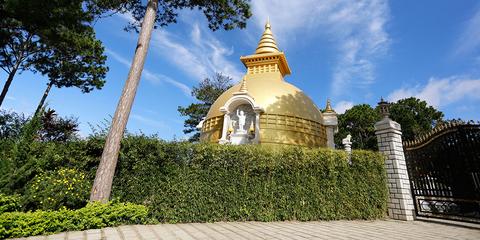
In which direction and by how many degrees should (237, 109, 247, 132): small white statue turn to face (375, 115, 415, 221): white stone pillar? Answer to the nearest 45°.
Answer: approximately 45° to its left

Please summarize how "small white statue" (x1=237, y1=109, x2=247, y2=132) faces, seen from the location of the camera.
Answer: facing the viewer

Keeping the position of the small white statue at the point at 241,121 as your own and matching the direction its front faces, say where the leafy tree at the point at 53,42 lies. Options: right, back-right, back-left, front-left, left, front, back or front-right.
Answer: right

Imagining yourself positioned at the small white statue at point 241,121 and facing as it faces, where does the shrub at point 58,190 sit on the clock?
The shrub is roughly at 1 o'clock from the small white statue.

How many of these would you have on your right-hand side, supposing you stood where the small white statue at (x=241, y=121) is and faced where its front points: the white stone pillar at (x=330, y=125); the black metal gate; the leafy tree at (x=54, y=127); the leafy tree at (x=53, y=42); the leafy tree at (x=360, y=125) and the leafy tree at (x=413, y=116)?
2

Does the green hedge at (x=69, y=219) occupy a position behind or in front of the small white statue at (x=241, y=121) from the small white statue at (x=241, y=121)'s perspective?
in front

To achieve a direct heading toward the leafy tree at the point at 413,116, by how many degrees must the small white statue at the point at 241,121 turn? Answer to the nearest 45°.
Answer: approximately 135° to its left

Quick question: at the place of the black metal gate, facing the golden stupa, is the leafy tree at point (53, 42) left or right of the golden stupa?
left

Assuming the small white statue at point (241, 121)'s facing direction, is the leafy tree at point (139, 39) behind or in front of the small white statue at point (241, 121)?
in front

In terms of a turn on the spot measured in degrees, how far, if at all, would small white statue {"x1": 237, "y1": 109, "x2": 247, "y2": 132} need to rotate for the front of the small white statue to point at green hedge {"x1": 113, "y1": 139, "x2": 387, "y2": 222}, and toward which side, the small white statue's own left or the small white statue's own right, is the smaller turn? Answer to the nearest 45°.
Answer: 0° — it already faces it

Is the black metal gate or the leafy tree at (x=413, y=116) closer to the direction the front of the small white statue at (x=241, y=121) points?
the black metal gate

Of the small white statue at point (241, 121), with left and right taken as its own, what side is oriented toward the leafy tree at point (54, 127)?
right

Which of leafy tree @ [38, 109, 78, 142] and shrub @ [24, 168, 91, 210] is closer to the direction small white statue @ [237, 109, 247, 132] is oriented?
the shrub

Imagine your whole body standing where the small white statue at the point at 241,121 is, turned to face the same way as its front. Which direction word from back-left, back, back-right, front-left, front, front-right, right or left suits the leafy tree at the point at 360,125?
back-left
